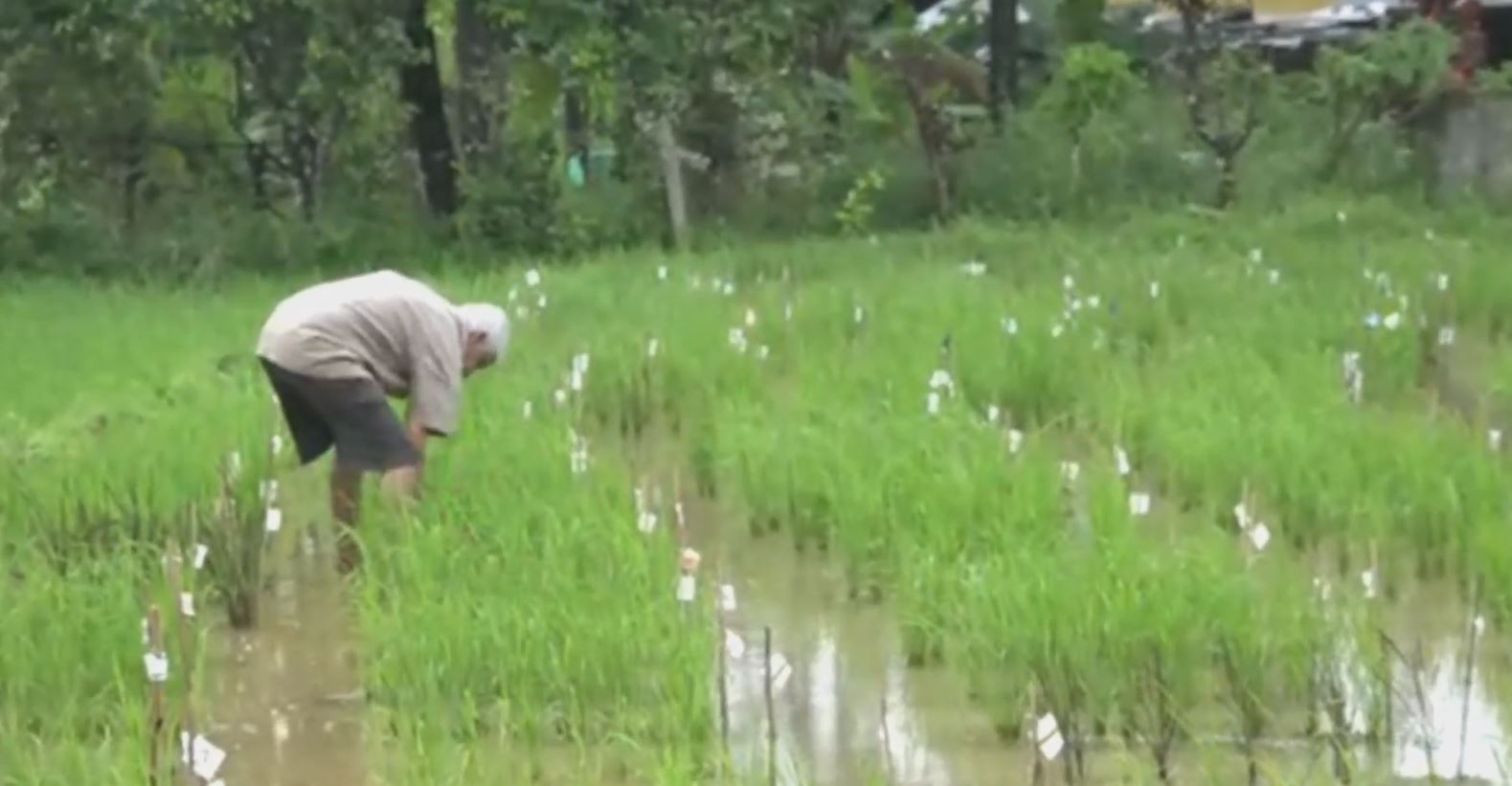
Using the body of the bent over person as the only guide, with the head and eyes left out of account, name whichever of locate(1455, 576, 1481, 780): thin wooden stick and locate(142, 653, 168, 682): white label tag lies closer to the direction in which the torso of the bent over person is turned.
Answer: the thin wooden stick

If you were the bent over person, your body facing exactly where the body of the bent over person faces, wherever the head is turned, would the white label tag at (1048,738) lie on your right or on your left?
on your right

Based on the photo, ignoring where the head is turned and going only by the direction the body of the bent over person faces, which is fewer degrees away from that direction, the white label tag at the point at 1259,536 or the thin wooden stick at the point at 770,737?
the white label tag

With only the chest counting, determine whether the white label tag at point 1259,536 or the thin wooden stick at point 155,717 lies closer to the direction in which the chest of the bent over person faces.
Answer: the white label tag

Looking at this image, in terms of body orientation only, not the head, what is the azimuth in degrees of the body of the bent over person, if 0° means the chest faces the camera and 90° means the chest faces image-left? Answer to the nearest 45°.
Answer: approximately 270°

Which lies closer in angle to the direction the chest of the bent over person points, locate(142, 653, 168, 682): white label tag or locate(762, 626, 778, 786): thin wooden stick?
the thin wooden stick

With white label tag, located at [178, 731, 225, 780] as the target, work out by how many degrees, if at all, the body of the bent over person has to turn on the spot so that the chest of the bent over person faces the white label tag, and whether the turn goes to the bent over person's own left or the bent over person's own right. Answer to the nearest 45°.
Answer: approximately 90° to the bent over person's own right

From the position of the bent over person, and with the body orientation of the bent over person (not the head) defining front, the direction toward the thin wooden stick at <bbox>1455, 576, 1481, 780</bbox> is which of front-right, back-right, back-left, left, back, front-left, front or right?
front-right

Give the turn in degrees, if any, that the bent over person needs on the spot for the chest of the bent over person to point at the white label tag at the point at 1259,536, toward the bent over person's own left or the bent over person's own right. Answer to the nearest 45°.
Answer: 0° — they already face it
